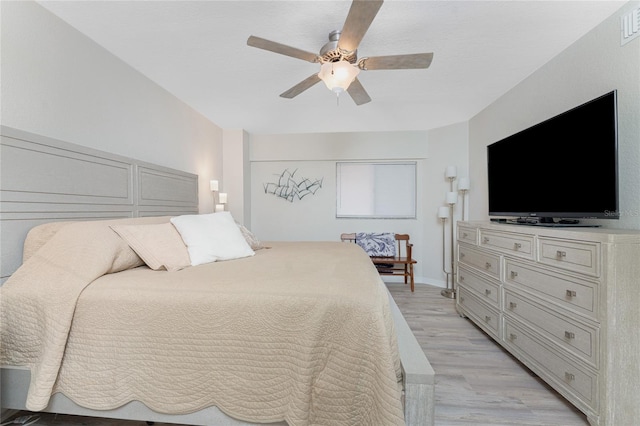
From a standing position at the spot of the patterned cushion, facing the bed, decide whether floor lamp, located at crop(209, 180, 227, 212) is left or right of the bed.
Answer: right

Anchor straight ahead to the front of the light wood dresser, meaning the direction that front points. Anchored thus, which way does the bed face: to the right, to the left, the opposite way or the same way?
the opposite way

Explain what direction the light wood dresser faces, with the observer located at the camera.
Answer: facing the viewer and to the left of the viewer

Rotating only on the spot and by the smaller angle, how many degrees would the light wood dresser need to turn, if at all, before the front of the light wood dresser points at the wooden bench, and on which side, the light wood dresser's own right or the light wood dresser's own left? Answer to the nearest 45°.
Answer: approximately 90° to the light wood dresser's own right

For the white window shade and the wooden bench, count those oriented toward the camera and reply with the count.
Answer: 2

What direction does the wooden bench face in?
toward the camera

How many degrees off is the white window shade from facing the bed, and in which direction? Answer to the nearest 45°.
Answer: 0° — it already faces it

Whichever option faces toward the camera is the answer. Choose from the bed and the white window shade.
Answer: the white window shade

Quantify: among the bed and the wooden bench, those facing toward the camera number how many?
1

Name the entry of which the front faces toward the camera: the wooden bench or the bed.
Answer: the wooden bench

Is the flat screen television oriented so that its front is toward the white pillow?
yes

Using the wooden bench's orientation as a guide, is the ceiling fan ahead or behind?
ahead

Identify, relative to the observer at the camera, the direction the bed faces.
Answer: facing to the right of the viewer

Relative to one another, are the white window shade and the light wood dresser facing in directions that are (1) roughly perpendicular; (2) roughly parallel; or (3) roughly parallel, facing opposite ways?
roughly perpendicular

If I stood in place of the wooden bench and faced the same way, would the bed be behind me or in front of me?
in front
